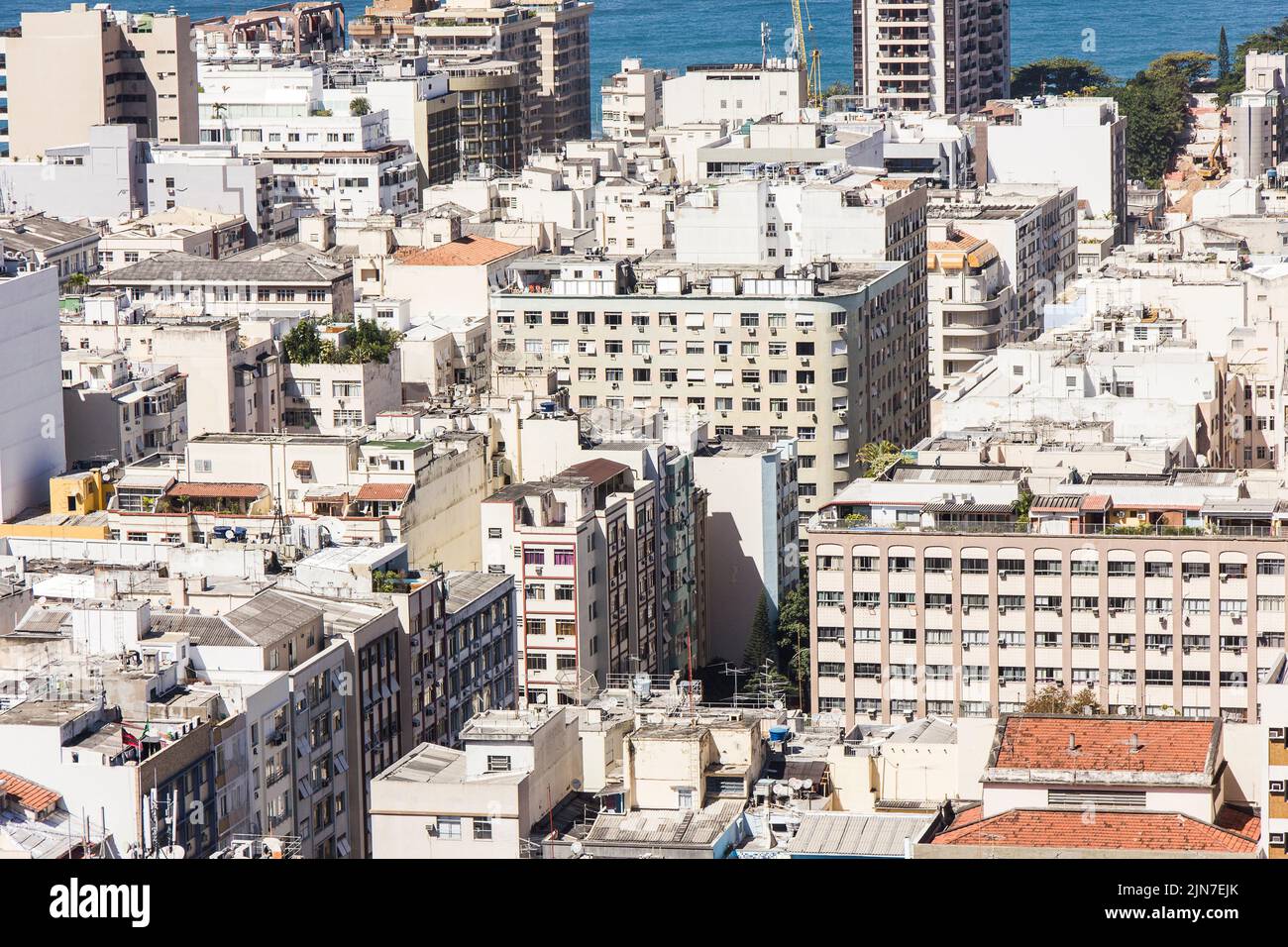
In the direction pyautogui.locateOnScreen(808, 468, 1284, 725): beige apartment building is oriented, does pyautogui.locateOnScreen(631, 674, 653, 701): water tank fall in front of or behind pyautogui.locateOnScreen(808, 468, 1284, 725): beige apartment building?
in front

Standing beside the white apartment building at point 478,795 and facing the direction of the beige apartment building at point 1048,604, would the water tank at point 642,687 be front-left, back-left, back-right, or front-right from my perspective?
front-left

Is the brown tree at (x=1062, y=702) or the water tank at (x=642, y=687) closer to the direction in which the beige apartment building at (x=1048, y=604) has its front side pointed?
the brown tree

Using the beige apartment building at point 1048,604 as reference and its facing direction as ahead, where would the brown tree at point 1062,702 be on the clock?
The brown tree is roughly at 12 o'clock from the beige apartment building.

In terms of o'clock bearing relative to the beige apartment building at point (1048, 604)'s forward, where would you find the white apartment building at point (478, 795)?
The white apartment building is roughly at 1 o'clock from the beige apartment building.

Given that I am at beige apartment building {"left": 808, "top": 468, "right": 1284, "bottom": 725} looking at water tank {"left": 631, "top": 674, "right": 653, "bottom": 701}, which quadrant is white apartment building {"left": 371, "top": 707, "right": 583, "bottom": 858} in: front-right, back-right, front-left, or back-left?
front-left

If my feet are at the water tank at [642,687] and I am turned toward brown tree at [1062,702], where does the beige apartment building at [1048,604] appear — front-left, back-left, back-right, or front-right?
front-left

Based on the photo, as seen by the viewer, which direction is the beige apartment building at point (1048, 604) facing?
toward the camera

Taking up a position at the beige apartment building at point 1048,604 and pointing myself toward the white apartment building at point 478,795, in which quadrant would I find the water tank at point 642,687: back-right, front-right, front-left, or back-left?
front-right
